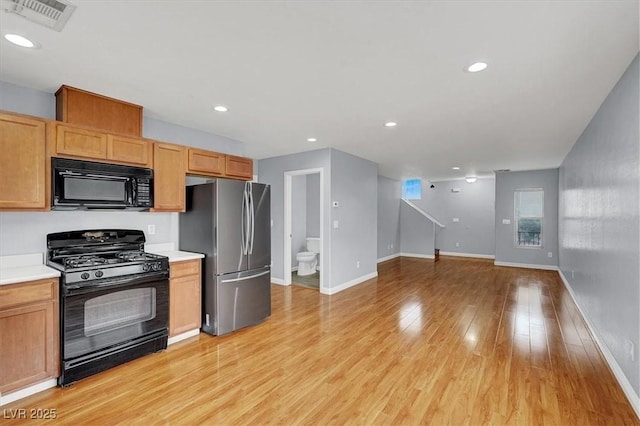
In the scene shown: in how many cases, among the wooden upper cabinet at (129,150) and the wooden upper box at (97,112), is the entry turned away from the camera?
0

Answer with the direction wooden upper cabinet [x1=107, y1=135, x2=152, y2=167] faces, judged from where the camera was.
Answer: facing the viewer and to the right of the viewer

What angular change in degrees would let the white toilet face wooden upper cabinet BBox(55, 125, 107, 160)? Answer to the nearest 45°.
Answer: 0° — it already faces it

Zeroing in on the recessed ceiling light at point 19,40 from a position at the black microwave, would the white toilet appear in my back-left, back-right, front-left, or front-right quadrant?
back-left

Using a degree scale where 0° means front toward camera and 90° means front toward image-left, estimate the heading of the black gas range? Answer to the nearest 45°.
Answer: approximately 315°
